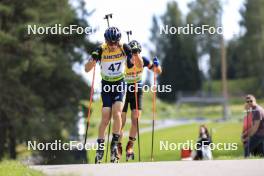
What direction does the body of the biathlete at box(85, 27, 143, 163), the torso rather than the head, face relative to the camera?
toward the camera

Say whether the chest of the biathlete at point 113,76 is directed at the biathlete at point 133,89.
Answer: no
